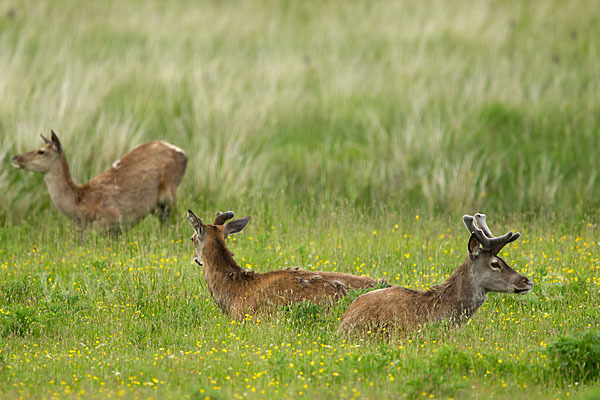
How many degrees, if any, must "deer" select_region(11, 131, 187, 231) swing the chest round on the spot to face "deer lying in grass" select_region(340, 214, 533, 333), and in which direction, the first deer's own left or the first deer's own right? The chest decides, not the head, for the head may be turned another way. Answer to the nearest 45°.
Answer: approximately 135° to the first deer's own left

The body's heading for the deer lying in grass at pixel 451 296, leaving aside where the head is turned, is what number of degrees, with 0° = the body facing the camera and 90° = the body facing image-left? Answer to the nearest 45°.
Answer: approximately 270°

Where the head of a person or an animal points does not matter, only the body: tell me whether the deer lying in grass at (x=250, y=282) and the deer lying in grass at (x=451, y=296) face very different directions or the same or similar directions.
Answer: very different directions

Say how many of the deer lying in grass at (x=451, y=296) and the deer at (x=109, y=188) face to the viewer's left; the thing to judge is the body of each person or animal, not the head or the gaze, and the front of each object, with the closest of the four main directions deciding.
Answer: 1

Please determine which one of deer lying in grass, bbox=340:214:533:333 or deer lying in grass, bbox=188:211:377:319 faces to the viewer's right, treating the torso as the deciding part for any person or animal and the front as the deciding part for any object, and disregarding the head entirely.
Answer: deer lying in grass, bbox=340:214:533:333

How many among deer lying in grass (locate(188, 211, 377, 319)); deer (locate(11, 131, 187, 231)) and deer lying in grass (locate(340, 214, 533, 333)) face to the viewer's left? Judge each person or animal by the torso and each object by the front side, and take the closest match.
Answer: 2

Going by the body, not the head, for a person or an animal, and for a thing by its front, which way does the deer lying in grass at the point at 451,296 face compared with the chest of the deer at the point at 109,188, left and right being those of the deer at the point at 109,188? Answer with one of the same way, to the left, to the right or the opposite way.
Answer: the opposite way

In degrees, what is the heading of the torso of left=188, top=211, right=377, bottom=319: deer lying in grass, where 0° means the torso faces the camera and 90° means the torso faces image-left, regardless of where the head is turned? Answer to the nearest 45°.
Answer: approximately 90°

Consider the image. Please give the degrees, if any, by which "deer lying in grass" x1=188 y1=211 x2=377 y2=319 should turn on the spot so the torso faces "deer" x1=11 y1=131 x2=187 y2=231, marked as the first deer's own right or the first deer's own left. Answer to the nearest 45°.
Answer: approximately 45° to the first deer's own right

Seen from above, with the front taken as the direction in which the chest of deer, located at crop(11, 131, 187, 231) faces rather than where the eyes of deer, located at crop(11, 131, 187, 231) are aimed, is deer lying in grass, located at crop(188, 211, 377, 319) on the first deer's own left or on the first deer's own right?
on the first deer's own left

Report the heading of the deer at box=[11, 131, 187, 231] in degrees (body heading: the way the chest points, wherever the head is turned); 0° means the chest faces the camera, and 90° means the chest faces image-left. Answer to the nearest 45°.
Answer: approximately 90°

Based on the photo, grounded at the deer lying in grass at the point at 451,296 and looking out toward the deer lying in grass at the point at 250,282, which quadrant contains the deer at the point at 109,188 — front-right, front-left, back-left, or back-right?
front-right
